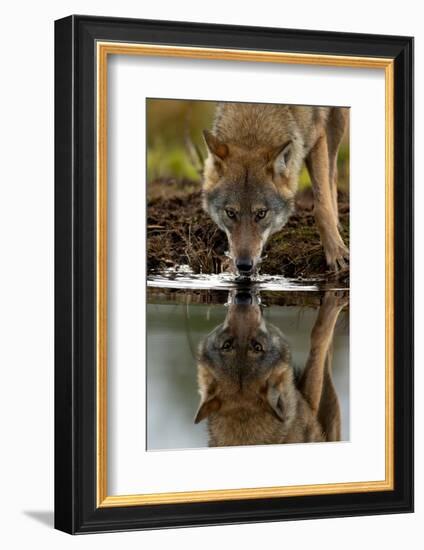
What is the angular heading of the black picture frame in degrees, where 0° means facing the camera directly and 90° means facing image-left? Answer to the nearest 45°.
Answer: approximately 315°
